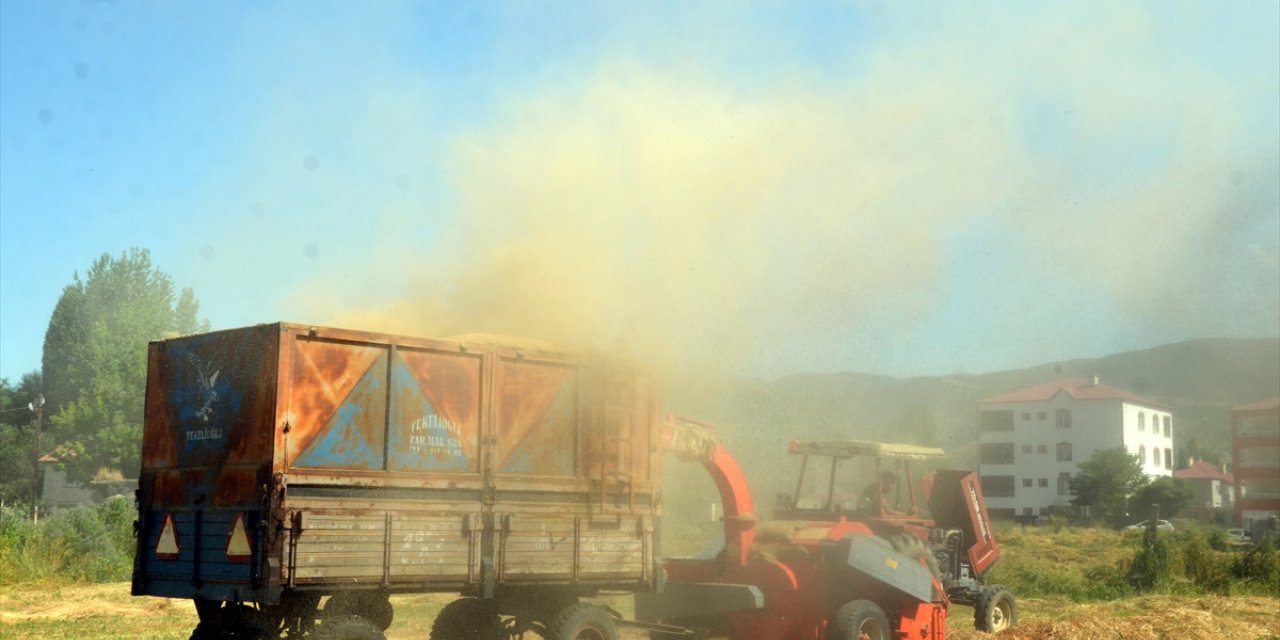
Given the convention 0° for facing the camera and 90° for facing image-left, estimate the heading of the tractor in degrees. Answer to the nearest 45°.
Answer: approximately 225°

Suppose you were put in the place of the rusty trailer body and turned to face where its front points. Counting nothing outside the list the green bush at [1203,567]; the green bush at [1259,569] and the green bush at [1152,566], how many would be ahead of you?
3

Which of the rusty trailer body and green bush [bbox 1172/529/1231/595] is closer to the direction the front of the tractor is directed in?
the green bush

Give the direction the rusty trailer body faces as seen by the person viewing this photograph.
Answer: facing away from the viewer and to the right of the viewer

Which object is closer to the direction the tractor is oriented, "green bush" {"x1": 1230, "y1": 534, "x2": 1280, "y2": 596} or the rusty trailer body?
the green bush

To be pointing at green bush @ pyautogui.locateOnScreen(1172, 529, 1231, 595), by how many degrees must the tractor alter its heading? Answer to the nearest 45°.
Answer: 0° — it already faces it

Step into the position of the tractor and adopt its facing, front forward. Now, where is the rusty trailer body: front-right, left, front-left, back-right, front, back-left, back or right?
back
